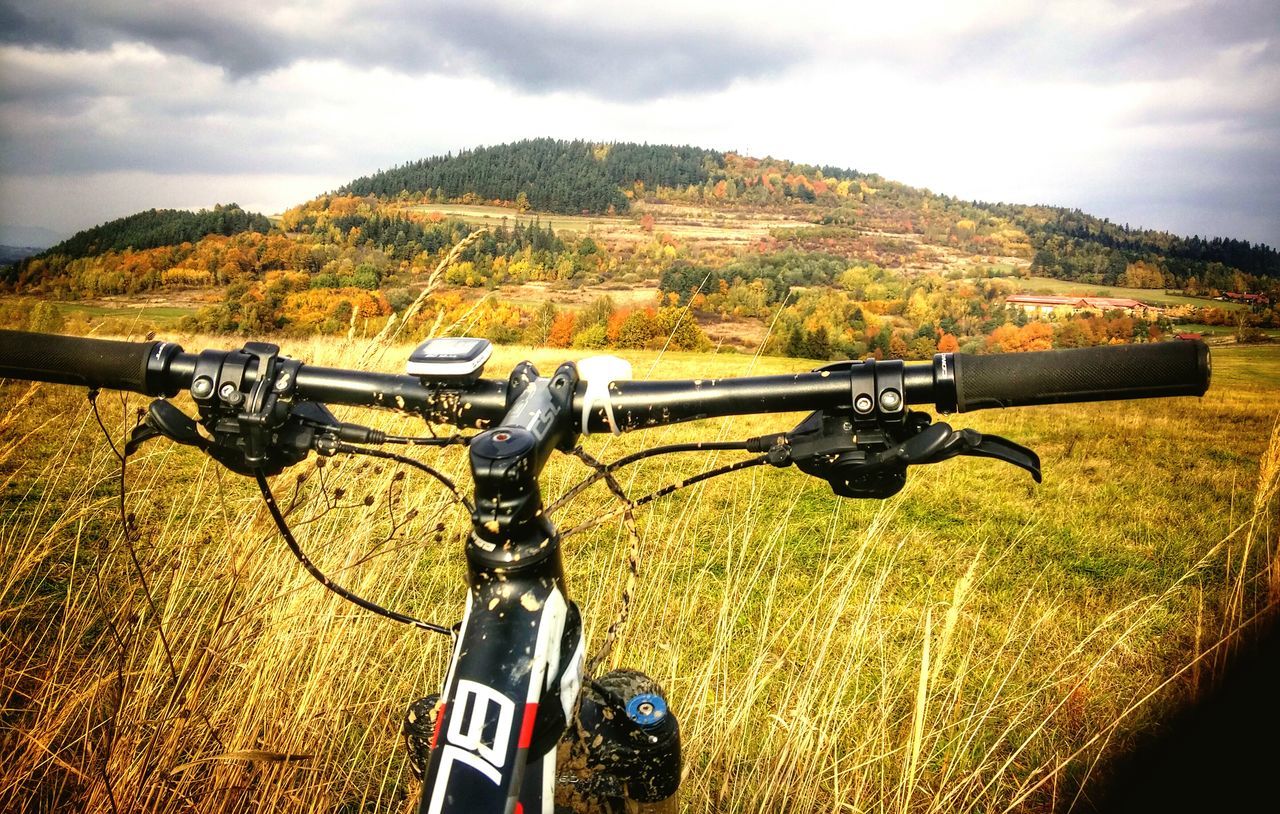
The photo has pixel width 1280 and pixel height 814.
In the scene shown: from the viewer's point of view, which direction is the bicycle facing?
away from the camera
